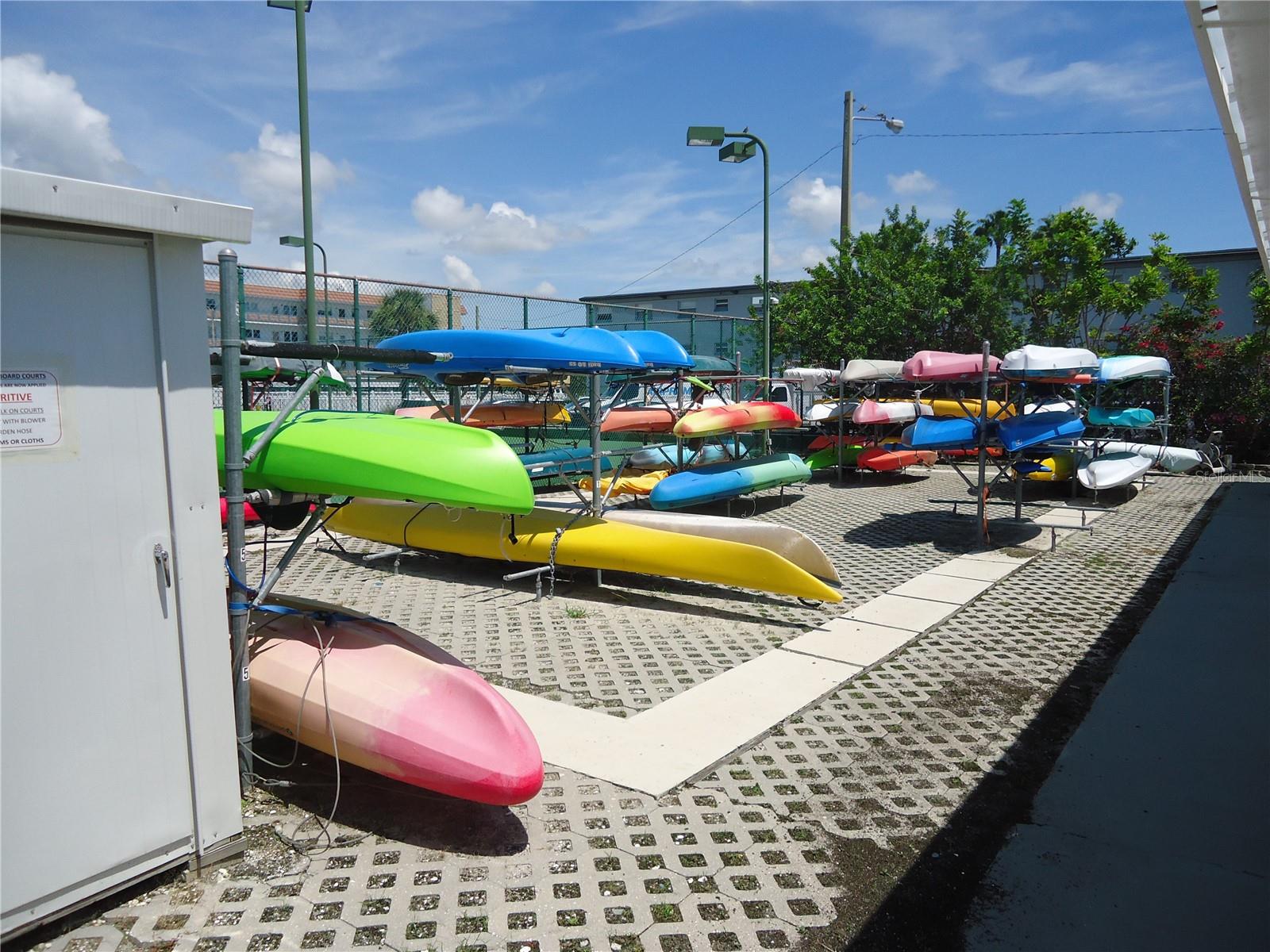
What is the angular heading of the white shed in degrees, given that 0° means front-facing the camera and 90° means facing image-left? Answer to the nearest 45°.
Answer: approximately 315°

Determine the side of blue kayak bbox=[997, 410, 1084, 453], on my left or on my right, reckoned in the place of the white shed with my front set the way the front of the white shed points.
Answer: on my left

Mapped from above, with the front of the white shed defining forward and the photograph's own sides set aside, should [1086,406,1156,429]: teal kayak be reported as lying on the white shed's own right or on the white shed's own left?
on the white shed's own left

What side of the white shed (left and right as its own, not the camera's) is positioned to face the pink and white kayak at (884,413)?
left

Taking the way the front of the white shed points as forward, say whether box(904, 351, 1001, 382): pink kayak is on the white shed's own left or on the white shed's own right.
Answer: on the white shed's own left

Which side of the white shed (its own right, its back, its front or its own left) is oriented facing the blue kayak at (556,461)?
left

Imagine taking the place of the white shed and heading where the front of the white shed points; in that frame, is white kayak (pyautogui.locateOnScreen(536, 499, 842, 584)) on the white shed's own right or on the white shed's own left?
on the white shed's own left

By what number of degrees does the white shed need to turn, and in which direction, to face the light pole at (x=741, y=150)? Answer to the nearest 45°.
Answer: approximately 90° to its left

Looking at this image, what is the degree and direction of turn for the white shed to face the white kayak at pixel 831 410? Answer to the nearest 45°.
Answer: approximately 90° to its left
